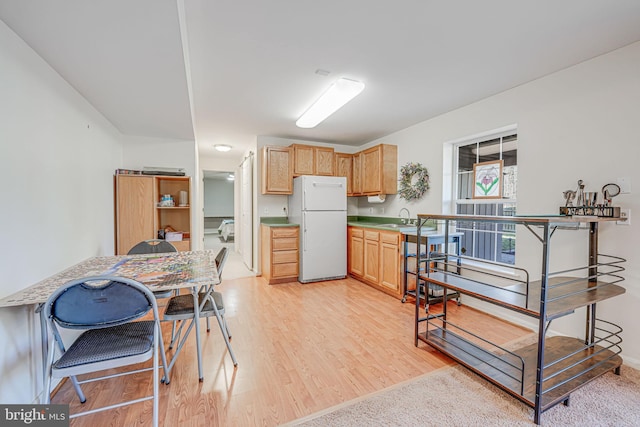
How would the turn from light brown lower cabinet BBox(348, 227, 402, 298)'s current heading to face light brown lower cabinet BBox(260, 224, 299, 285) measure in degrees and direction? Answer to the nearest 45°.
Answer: approximately 45° to its right

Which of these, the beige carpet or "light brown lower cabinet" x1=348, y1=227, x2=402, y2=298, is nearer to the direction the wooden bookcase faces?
the beige carpet

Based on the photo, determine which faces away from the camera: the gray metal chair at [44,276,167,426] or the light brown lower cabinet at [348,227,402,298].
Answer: the gray metal chair

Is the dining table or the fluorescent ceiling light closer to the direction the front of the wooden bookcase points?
the dining table

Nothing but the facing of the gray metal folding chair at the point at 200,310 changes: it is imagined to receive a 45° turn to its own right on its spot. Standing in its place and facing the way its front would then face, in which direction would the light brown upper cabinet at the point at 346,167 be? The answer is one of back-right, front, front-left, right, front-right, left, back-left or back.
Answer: right

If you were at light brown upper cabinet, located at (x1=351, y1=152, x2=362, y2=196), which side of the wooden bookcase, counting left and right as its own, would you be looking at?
left

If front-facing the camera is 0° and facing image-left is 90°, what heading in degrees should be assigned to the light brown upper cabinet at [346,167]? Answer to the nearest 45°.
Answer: approximately 0°

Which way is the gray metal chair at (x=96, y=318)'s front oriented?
away from the camera

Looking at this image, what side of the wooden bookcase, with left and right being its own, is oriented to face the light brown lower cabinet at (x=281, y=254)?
left

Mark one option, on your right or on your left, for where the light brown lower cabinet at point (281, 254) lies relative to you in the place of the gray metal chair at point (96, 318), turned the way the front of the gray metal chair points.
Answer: on your right

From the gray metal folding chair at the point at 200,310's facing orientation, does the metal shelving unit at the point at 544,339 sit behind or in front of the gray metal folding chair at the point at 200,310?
behind

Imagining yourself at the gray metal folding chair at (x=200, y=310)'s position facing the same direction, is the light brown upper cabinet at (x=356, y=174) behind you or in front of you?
behind

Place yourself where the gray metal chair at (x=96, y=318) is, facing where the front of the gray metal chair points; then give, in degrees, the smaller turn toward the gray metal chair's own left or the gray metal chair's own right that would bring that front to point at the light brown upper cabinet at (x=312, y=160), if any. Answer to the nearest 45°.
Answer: approximately 45° to the gray metal chair's own right
